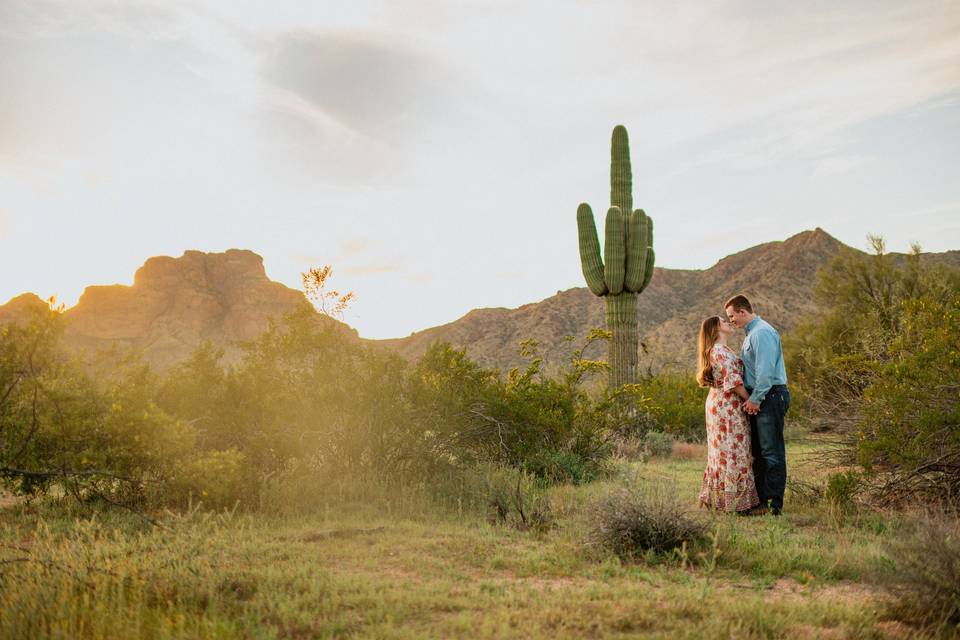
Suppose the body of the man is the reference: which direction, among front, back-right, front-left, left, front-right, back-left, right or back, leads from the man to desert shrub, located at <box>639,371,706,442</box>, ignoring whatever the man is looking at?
right

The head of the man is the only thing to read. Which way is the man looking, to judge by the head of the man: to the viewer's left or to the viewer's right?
to the viewer's left

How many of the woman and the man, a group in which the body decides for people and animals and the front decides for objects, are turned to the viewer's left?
1

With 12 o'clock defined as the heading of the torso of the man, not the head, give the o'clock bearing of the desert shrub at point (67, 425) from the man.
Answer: The desert shrub is roughly at 11 o'clock from the man.

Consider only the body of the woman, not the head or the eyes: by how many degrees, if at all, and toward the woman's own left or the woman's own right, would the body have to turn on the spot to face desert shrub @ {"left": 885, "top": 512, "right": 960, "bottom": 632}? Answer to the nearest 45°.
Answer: approximately 90° to the woman's own right

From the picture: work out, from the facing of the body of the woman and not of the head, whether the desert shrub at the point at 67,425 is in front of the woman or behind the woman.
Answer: behind

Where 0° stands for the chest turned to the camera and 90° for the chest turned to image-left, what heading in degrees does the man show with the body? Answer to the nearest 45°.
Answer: approximately 90°

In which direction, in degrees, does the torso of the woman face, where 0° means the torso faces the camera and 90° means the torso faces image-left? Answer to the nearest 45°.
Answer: approximately 270°

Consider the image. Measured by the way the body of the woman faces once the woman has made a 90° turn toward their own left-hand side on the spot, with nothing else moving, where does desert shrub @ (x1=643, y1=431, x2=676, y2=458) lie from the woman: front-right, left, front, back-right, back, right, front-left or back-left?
front

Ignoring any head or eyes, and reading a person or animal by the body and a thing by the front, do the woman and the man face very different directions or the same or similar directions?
very different directions

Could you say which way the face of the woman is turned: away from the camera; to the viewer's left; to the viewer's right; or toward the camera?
to the viewer's right
